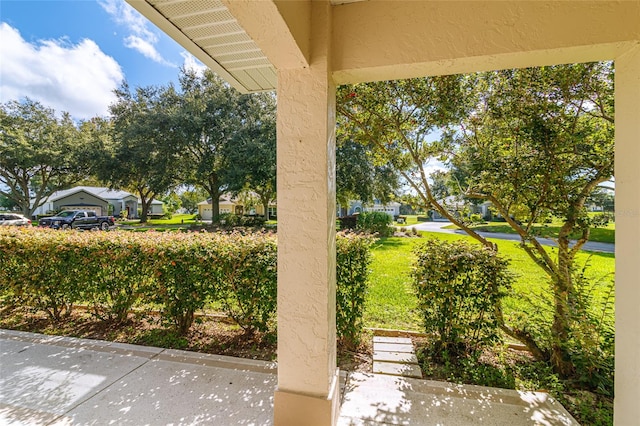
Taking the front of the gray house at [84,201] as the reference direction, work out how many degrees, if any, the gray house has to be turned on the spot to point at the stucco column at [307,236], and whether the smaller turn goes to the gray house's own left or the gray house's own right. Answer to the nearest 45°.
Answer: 0° — it already faces it

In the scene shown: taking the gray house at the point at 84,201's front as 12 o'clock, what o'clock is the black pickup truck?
The black pickup truck is roughly at 12 o'clock from the gray house.

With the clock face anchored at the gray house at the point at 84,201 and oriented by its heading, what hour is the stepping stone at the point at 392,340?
The stepping stone is roughly at 12 o'clock from the gray house.

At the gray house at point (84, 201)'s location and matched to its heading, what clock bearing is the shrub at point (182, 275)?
The shrub is roughly at 12 o'clock from the gray house.

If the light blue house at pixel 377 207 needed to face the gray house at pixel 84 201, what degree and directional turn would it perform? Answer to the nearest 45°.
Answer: approximately 90° to its right

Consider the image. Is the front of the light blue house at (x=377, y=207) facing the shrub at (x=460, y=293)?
yes

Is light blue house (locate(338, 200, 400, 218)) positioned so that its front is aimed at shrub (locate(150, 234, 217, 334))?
yes

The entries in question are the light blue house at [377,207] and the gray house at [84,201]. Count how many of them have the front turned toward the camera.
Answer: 2

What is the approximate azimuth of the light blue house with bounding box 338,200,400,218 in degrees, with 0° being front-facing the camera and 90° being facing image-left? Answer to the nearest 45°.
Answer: approximately 0°
